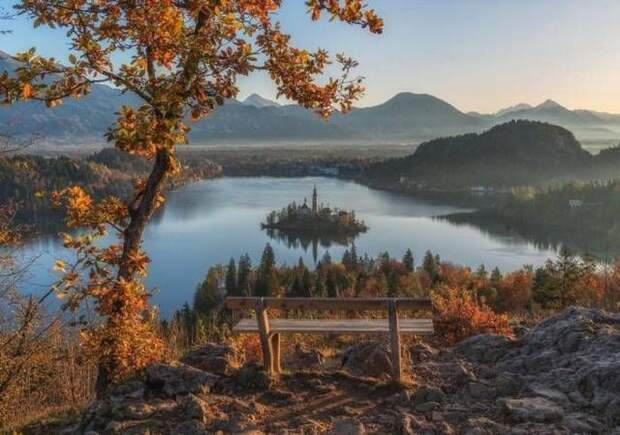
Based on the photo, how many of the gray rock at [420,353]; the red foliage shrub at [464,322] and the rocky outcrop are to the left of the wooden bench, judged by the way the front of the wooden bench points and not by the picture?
0

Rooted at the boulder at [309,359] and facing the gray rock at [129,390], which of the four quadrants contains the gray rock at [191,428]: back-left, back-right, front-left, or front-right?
front-left

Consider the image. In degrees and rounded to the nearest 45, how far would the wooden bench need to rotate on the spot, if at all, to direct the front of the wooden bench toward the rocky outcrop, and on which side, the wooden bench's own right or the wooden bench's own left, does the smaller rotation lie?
approximately 90° to the wooden bench's own right

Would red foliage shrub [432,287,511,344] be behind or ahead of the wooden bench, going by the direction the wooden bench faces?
ahead

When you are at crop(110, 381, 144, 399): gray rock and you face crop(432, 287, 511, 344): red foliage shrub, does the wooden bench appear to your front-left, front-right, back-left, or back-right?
front-right

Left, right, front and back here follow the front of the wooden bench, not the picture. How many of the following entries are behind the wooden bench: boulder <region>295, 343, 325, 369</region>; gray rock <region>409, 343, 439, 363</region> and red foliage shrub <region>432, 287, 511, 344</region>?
0

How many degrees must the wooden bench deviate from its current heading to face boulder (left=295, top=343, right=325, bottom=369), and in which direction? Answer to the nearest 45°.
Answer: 0° — it already faces it

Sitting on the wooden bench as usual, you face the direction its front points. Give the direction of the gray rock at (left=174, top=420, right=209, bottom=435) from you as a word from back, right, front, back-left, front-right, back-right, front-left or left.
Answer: back-left

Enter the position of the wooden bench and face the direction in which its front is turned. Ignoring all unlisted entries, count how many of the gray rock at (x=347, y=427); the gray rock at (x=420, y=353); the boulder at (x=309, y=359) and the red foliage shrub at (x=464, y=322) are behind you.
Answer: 1

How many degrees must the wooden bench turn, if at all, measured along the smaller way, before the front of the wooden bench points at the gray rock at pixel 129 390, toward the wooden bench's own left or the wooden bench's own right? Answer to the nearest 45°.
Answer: approximately 90° to the wooden bench's own left

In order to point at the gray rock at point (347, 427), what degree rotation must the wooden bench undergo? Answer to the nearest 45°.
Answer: approximately 180°

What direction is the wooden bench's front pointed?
away from the camera
